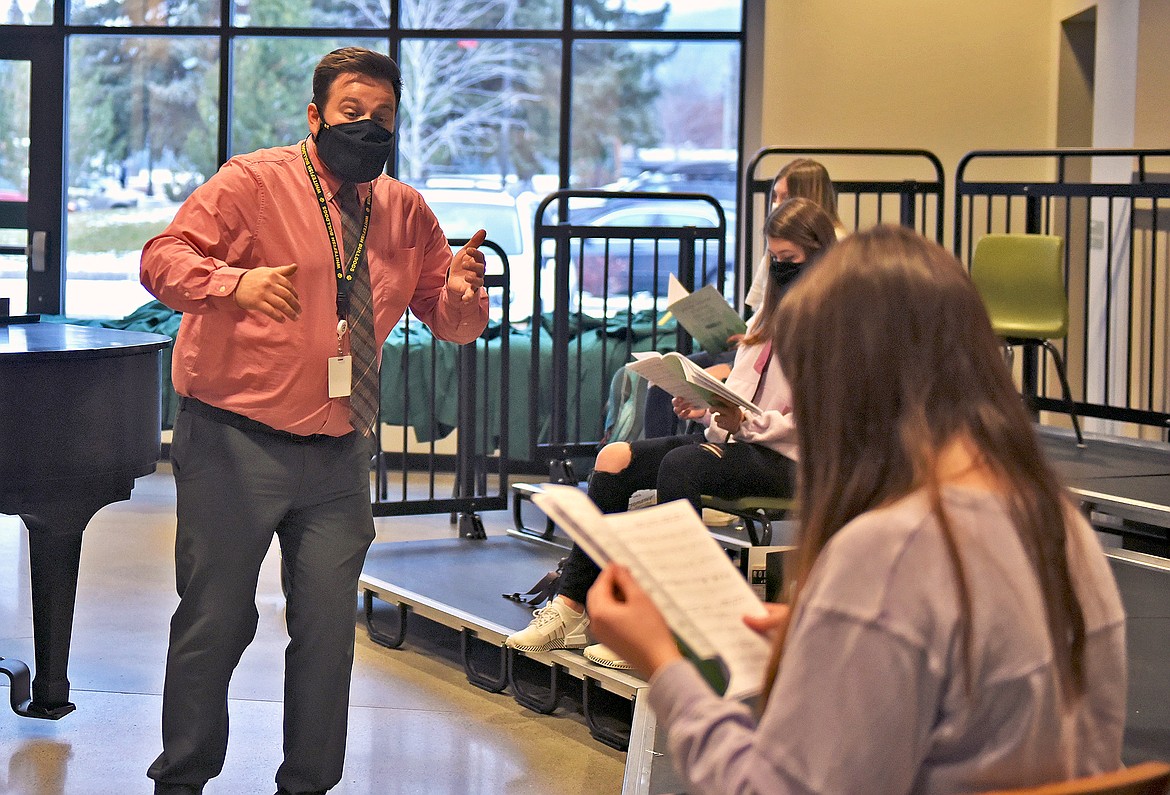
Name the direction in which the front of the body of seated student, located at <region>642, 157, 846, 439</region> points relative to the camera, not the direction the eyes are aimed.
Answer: to the viewer's left

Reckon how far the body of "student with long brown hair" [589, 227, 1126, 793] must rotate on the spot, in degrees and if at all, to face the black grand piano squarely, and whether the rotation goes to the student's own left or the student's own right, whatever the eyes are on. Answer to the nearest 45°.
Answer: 0° — they already face it

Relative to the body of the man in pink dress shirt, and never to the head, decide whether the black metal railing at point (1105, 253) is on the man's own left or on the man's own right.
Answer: on the man's own left

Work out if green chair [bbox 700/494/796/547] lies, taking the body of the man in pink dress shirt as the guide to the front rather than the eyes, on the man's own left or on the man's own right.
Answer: on the man's own left

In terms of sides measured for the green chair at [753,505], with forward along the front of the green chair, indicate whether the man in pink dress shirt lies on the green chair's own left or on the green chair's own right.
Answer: on the green chair's own left

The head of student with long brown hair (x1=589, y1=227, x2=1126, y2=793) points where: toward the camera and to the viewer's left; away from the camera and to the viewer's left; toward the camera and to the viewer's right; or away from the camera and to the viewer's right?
away from the camera and to the viewer's left

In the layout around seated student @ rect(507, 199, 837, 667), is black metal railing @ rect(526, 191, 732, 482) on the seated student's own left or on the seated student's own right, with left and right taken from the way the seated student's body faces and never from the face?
on the seated student's own right

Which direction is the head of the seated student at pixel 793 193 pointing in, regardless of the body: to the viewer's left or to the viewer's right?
to the viewer's left

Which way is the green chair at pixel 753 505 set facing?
to the viewer's left

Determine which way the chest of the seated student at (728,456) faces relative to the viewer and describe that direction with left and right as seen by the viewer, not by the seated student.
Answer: facing to the left of the viewer

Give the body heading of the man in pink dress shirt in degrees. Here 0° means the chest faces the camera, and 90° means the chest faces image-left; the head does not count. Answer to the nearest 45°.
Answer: approximately 315°
